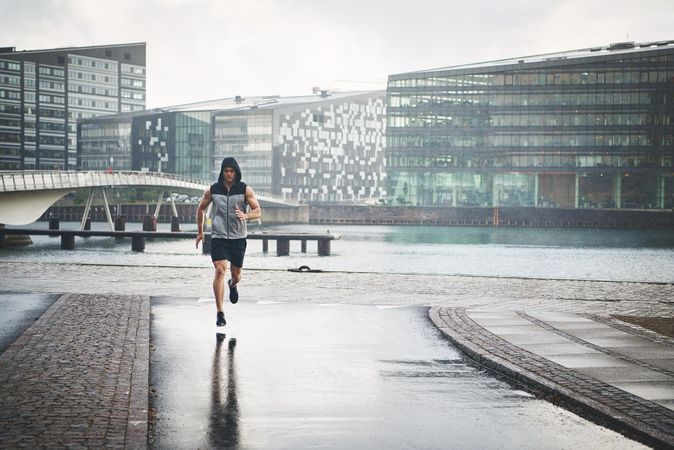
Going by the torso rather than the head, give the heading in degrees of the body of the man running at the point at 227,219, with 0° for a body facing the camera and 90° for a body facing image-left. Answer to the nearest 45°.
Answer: approximately 0°
